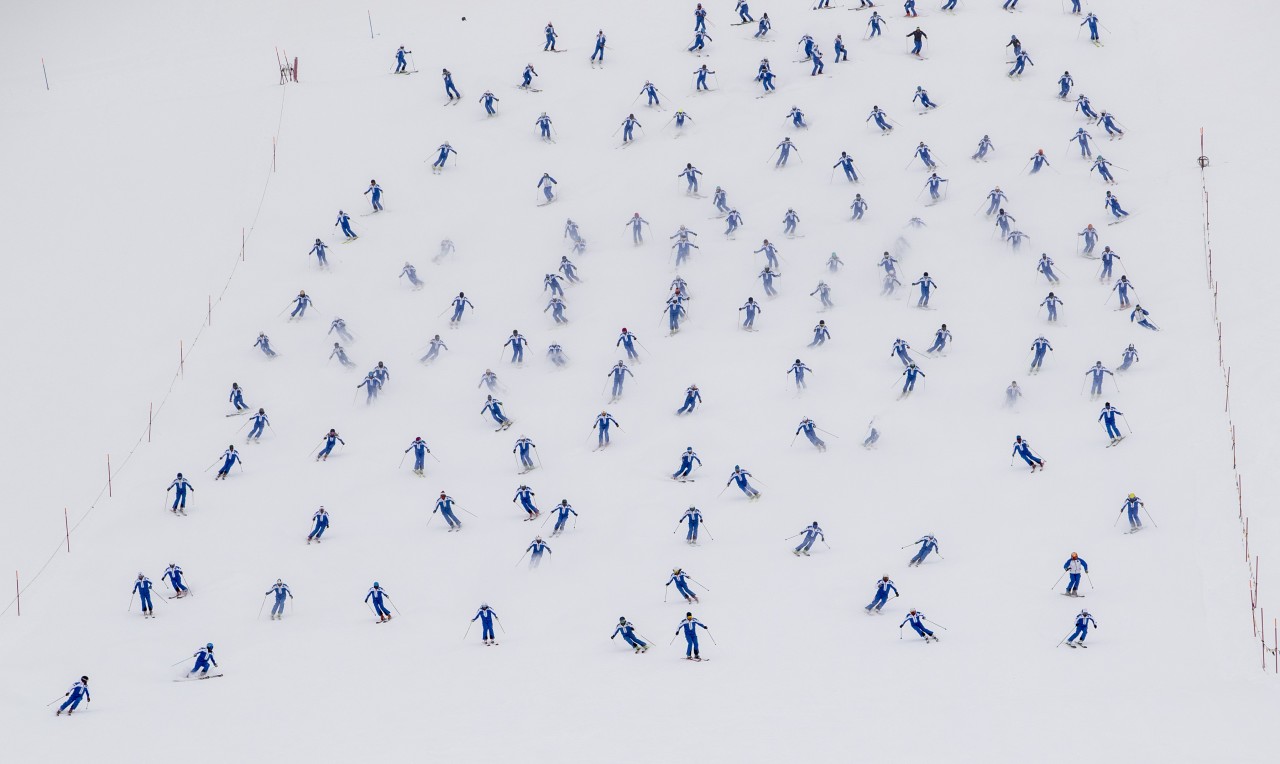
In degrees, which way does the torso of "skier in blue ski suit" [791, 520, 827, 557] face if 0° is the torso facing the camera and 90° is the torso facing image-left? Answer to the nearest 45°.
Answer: approximately 45°

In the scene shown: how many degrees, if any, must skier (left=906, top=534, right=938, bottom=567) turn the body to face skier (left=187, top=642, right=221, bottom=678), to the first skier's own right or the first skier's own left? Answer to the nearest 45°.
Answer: approximately 45° to the first skier's own right

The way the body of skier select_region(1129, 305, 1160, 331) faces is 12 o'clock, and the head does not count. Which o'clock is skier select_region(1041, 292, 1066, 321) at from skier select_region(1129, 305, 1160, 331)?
skier select_region(1041, 292, 1066, 321) is roughly at 3 o'clock from skier select_region(1129, 305, 1160, 331).

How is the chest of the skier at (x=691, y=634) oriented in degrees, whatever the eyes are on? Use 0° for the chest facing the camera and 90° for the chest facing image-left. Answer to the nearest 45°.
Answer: approximately 0°

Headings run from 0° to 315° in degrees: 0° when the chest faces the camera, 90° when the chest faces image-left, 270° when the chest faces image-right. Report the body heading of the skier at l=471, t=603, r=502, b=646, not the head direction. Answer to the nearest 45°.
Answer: approximately 0°

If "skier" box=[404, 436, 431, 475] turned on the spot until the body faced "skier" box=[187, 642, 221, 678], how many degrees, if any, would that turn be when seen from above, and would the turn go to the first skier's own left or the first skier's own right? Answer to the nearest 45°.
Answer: approximately 45° to the first skier's own right

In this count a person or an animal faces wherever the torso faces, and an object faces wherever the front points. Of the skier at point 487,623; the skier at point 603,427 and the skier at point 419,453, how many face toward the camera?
3

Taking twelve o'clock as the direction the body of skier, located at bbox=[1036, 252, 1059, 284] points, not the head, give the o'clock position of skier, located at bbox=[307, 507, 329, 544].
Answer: skier, located at bbox=[307, 507, 329, 544] is roughly at 2 o'clock from skier, located at bbox=[1036, 252, 1059, 284].

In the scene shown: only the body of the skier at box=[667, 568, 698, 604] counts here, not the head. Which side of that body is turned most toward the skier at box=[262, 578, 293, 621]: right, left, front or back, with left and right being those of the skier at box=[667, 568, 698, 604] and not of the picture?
right

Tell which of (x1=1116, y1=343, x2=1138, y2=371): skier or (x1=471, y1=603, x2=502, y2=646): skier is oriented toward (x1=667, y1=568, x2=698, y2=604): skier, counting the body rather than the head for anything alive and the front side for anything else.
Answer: (x1=1116, y1=343, x2=1138, y2=371): skier

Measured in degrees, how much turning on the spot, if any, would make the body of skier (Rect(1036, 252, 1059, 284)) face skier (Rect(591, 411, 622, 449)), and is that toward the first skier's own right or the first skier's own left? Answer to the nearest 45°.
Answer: approximately 45° to the first skier's own right

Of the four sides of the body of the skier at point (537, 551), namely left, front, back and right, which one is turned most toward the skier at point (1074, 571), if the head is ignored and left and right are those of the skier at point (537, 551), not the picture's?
left

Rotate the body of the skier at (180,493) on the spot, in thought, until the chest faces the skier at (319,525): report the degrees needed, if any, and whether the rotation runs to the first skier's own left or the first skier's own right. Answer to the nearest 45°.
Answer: approximately 45° to the first skier's own left
